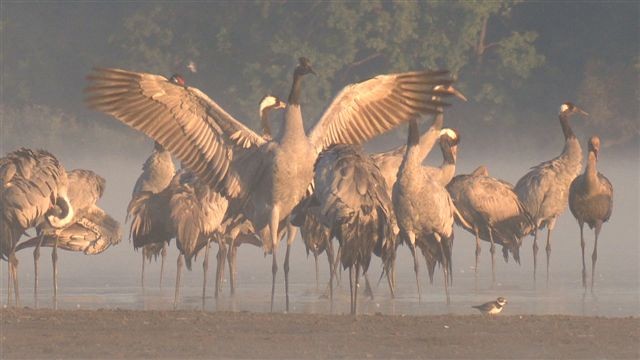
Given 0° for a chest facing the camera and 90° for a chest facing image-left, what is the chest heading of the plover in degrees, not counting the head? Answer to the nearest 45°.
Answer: approximately 270°

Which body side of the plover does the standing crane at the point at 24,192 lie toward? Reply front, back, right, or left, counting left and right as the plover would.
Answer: back

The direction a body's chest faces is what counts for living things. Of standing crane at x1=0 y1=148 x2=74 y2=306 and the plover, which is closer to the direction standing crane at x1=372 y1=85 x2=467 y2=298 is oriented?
the plover

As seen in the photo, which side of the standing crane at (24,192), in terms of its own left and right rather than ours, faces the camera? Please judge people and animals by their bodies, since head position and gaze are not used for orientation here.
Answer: right

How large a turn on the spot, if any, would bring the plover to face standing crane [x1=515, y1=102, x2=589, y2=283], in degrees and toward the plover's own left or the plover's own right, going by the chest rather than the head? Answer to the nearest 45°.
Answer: approximately 90° to the plover's own left
